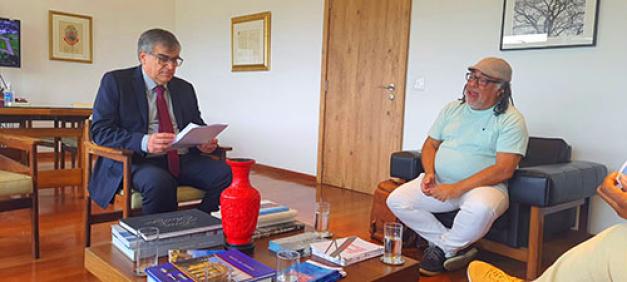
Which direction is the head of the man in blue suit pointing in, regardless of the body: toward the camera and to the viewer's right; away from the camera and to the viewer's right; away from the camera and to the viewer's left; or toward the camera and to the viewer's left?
toward the camera and to the viewer's right

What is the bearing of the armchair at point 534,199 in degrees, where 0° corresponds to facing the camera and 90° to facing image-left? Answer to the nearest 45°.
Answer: approximately 45°

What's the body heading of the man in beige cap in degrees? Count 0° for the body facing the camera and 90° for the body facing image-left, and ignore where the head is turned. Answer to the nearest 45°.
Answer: approximately 45°

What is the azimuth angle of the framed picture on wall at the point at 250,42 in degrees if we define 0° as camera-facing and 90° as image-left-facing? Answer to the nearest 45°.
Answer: approximately 45°

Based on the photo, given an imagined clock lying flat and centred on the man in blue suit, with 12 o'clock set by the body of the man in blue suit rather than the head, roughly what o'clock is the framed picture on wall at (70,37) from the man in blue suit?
The framed picture on wall is roughly at 7 o'clock from the man in blue suit.

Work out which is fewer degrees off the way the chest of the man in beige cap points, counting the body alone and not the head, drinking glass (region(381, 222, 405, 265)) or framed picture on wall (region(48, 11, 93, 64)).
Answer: the drinking glass

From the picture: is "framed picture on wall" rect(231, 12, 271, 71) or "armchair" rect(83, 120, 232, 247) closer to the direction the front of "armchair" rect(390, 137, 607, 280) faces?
the armchair

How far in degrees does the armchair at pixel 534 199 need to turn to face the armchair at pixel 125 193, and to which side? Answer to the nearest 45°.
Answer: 0° — it already faces it

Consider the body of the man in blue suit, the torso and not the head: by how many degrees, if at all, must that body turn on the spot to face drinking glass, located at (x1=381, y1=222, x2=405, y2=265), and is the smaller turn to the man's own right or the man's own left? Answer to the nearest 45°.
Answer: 0° — they already face it

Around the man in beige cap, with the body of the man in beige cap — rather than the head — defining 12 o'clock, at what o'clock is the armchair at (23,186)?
The armchair is roughly at 1 o'clock from the man in beige cap.

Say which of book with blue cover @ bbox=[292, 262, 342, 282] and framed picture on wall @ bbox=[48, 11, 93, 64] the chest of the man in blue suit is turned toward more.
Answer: the book with blue cover

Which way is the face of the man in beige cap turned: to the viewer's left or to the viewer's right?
to the viewer's left
